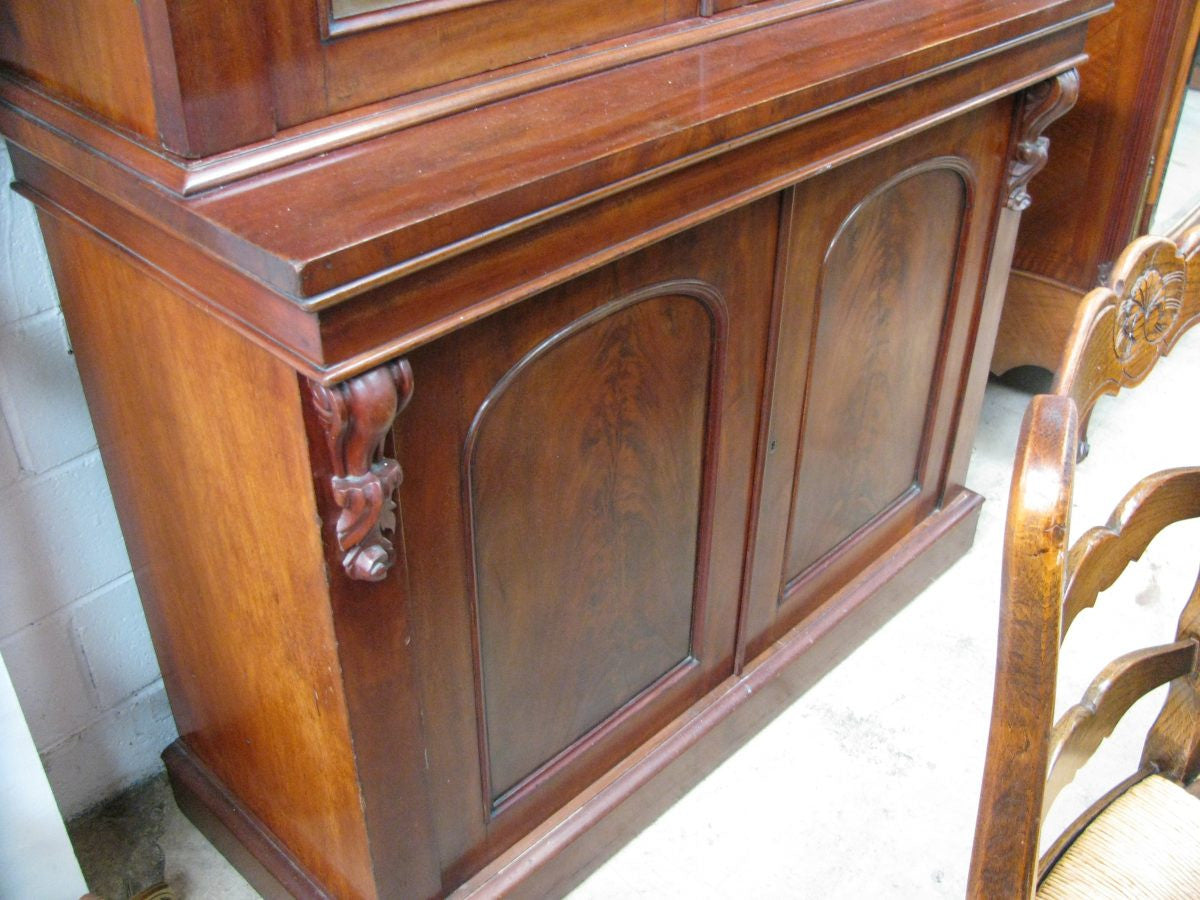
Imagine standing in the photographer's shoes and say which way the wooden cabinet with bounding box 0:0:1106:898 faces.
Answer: facing the viewer and to the right of the viewer

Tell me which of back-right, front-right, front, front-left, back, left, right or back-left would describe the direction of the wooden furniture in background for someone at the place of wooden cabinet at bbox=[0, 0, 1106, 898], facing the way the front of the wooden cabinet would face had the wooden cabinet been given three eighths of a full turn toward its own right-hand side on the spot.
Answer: back-right
